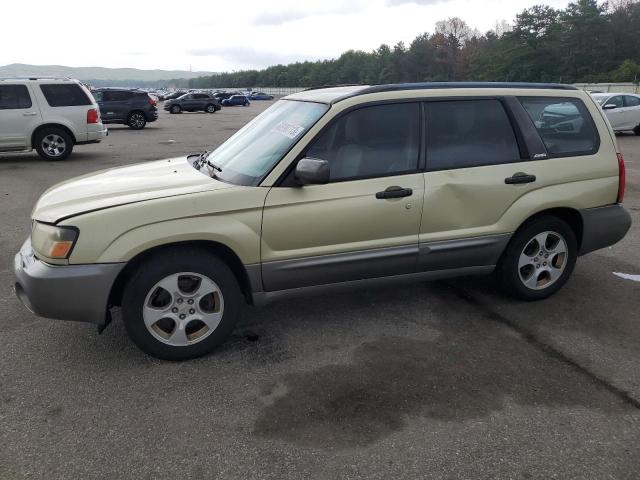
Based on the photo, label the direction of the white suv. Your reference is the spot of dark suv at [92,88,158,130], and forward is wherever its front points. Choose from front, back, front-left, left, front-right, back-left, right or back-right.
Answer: left

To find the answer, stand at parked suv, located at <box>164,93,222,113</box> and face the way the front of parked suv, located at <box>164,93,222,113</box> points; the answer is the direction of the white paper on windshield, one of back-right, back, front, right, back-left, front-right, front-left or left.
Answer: left

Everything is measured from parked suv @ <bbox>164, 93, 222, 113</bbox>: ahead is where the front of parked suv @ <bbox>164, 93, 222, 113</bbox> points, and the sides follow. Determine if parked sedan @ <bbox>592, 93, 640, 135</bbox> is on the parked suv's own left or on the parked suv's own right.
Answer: on the parked suv's own left

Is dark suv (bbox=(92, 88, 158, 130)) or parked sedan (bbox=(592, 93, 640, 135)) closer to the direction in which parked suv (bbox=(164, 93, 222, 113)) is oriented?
the dark suv

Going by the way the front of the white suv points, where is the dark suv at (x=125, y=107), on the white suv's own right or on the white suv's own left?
on the white suv's own right

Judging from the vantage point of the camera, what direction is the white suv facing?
facing to the left of the viewer

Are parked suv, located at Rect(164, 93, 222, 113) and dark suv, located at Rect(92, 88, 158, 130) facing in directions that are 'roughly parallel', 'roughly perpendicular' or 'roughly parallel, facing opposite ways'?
roughly parallel

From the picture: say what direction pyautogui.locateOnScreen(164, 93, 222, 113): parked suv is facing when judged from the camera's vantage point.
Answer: facing to the left of the viewer

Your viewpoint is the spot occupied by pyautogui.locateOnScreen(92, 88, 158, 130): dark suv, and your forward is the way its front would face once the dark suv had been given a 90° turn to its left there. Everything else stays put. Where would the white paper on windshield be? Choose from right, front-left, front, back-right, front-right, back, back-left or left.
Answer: front

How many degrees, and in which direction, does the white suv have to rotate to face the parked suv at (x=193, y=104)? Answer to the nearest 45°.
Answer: approximately 90° to its right

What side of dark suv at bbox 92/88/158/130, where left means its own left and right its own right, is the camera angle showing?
left

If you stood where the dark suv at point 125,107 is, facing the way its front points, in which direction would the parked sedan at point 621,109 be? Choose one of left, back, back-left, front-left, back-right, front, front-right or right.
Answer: back-left

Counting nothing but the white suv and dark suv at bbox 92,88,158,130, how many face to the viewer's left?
2

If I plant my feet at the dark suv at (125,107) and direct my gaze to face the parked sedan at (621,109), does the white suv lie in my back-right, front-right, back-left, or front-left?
front-right
